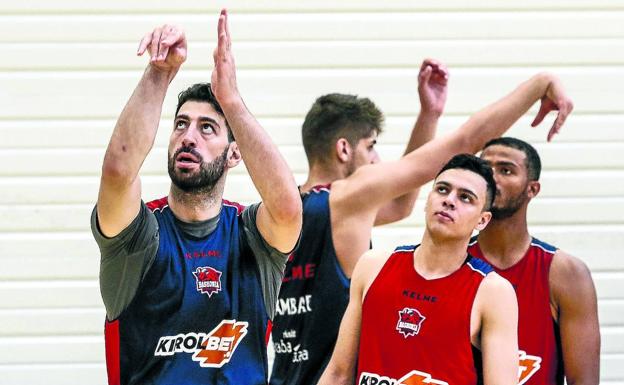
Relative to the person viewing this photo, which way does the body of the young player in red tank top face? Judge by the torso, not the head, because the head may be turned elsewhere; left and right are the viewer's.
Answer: facing the viewer and to the left of the viewer

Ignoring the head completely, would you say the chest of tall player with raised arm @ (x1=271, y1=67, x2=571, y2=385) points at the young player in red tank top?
no

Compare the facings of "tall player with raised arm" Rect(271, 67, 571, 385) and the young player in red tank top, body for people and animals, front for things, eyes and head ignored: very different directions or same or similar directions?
very different directions

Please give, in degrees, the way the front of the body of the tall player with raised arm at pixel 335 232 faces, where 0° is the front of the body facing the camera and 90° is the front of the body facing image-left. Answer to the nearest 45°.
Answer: approximately 225°

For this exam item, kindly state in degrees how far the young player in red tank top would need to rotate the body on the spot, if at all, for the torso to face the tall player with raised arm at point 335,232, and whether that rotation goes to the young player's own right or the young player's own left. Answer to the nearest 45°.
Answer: approximately 90° to the young player's own right
